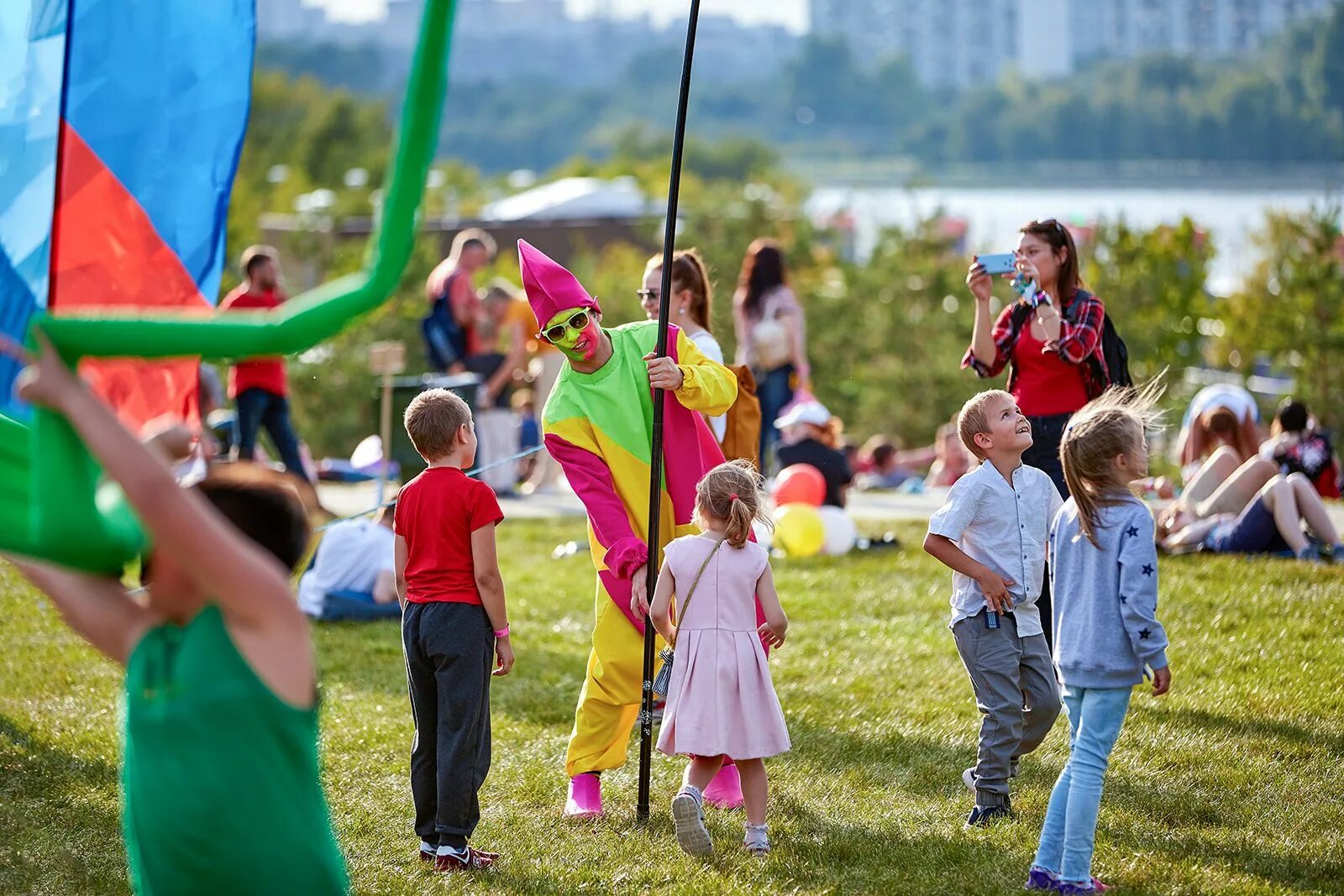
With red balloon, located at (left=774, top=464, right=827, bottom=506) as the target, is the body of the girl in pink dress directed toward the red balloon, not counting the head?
yes

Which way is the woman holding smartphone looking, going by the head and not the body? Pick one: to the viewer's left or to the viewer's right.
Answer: to the viewer's left

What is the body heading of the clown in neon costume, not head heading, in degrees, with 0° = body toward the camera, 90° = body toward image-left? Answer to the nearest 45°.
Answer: approximately 0°

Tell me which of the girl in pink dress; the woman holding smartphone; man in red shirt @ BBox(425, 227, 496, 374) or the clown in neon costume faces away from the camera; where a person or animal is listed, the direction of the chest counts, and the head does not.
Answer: the girl in pink dress

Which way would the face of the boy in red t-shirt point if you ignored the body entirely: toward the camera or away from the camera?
away from the camera

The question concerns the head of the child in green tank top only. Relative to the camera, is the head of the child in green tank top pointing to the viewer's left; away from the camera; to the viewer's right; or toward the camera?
away from the camera

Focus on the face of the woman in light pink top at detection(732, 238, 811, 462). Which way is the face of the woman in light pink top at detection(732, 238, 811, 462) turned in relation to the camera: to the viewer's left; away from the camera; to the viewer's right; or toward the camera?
away from the camera
